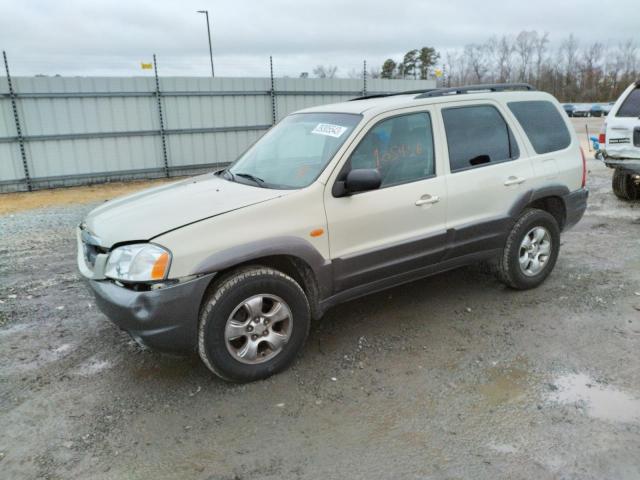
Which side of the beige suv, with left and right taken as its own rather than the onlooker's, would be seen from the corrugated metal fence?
right

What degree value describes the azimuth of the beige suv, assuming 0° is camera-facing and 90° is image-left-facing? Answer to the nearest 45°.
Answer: approximately 45°
